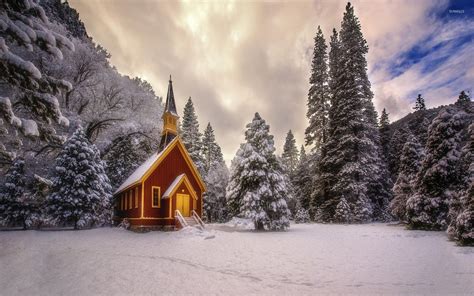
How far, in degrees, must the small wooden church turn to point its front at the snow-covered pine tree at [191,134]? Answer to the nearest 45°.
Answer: approximately 135° to its left

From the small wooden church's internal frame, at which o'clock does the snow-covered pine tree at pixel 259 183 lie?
The snow-covered pine tree is roughly at 11 o'clock from the small wooden church.

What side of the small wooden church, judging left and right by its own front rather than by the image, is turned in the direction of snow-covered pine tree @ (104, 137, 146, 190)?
back

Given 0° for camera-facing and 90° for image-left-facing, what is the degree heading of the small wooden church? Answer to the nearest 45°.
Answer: approximately 315°

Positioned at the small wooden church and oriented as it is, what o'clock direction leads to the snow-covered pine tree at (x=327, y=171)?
The snow-covered pine tree is roughly at 10 o'clock from the small wooden church.

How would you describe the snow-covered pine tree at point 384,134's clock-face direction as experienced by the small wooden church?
The snow-covered pine tree is roughly at 10 o'clock from the small wooden church.

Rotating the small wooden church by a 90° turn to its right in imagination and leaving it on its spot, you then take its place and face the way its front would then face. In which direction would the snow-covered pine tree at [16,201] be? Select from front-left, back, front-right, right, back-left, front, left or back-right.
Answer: front-right

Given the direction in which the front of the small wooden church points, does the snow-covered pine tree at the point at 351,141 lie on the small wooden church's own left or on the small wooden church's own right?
on the small wooden church's own left
